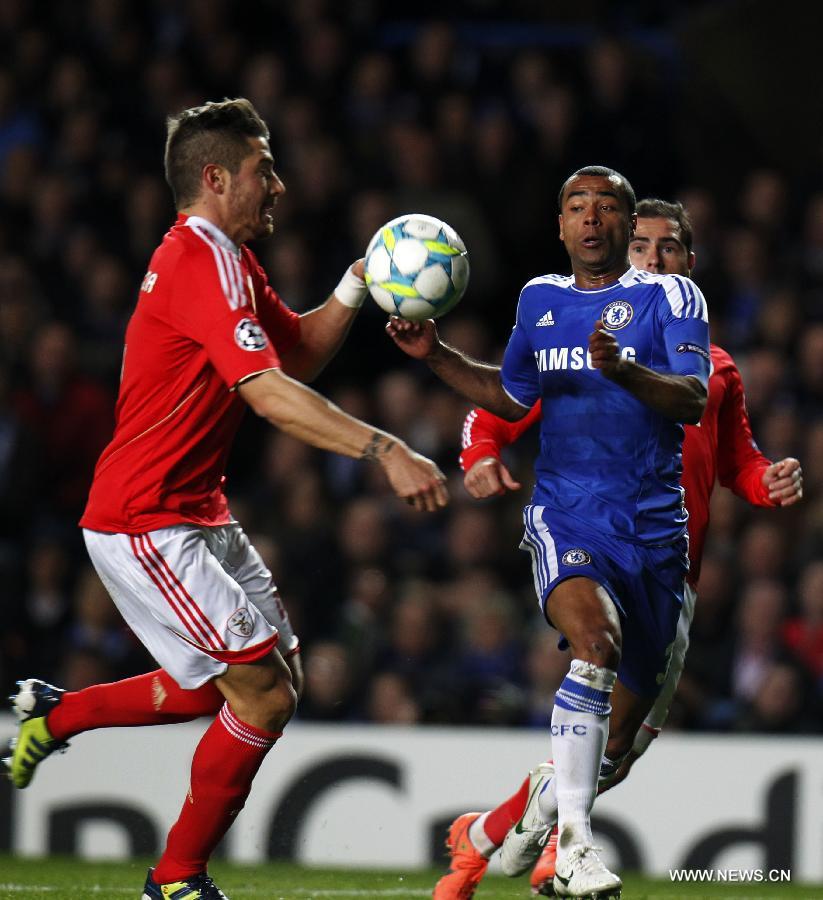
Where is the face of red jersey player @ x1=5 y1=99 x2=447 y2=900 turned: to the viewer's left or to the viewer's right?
to the viewer's right

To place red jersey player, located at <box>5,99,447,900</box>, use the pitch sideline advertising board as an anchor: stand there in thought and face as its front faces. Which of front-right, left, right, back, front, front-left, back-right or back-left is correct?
front

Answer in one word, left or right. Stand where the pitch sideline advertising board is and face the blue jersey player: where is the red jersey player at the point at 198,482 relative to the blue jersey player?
right

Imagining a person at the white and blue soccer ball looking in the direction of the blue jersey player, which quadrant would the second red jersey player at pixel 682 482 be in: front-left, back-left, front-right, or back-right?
front-left

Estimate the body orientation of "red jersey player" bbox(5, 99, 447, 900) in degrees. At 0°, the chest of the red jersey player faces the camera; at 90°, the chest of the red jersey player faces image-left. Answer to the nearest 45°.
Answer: approximately 270°

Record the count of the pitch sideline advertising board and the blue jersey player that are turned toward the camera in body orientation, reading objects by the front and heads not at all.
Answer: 2

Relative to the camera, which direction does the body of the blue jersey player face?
toward the camera

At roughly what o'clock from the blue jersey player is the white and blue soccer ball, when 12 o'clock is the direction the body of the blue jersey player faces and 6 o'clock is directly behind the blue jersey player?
The white and blue soccer ball is roughly at 3 o'clock from the blue jersey player.

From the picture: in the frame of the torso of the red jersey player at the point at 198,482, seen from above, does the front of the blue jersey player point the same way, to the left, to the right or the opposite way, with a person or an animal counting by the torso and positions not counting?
to the right

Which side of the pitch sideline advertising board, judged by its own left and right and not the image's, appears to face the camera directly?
front

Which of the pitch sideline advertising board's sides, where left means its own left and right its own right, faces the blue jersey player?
front

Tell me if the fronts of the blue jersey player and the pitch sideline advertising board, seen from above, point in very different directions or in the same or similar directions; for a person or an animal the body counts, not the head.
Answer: same or similar directions

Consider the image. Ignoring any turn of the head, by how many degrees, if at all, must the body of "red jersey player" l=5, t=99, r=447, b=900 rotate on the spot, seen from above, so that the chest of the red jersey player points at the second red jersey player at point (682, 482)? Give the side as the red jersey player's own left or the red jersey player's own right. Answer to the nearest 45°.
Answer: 0° — they already face them

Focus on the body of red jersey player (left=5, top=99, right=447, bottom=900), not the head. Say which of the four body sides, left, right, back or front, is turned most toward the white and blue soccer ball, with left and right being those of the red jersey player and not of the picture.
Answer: front
